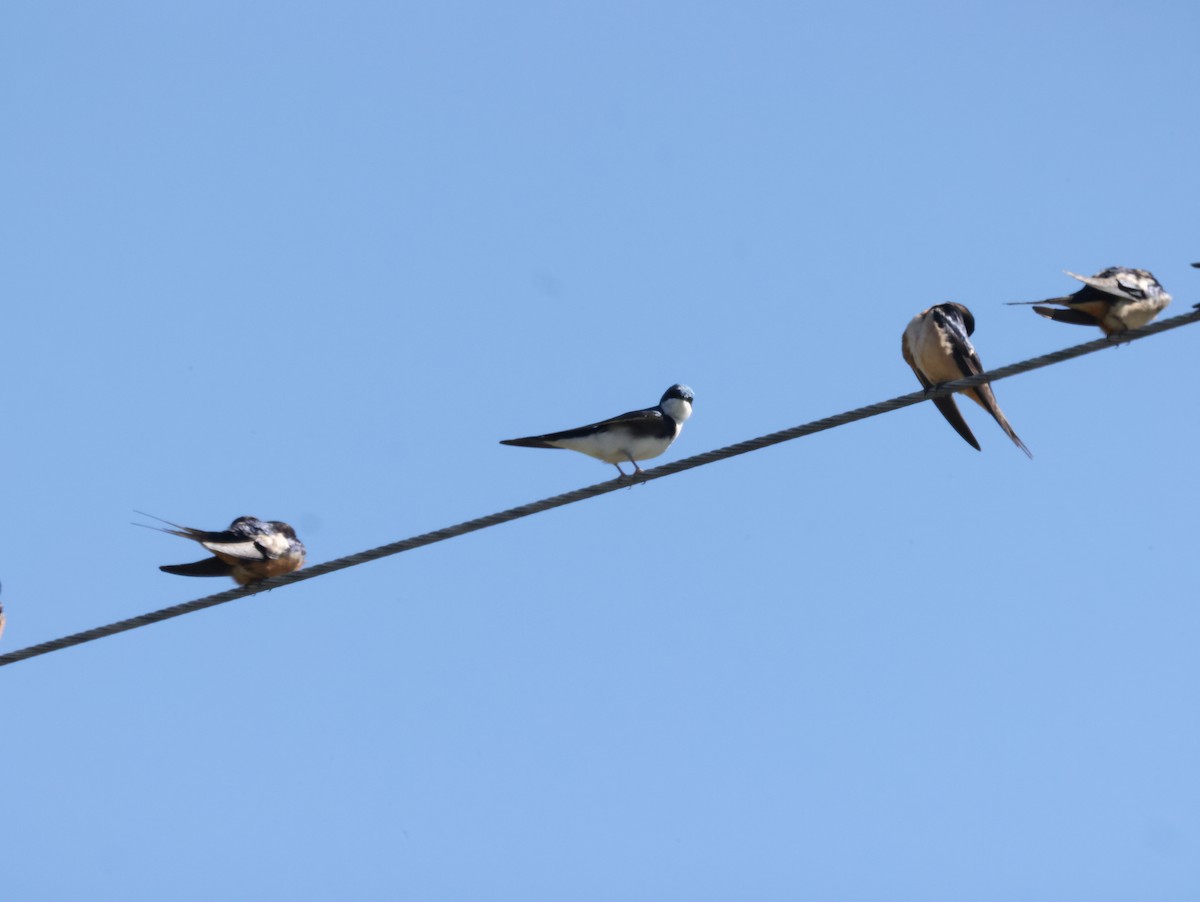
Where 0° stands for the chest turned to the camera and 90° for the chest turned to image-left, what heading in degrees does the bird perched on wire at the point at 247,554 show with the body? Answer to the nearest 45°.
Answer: approximately 270°

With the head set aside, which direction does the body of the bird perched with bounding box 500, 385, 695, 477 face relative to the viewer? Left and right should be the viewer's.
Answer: facing to the right of the viewer

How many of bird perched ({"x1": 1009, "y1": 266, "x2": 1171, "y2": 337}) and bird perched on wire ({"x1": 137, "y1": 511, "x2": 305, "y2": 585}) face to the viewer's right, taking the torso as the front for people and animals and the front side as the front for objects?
2

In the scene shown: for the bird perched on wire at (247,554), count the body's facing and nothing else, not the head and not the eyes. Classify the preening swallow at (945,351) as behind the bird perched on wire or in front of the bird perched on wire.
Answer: in front

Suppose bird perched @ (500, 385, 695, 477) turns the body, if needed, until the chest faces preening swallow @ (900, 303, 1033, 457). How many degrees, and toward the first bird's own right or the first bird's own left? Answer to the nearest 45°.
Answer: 0° — it already faces it

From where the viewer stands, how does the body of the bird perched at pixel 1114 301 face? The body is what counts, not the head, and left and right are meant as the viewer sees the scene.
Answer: facing to the right of the viewer

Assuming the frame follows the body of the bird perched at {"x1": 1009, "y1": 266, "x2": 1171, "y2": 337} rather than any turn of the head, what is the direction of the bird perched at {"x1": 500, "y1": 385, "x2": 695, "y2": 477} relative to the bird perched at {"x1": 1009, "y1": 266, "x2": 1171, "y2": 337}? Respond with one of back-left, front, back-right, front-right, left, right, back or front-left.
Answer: back

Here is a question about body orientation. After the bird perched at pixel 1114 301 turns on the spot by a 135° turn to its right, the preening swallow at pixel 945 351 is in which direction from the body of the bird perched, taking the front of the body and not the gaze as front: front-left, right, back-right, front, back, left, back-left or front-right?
right

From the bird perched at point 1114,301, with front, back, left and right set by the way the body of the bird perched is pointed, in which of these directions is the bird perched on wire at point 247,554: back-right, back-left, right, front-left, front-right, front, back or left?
back

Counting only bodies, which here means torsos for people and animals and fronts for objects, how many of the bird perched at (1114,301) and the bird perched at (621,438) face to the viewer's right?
2

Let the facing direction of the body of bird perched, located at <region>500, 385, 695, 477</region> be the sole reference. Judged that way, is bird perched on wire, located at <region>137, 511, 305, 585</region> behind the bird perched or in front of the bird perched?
behind
